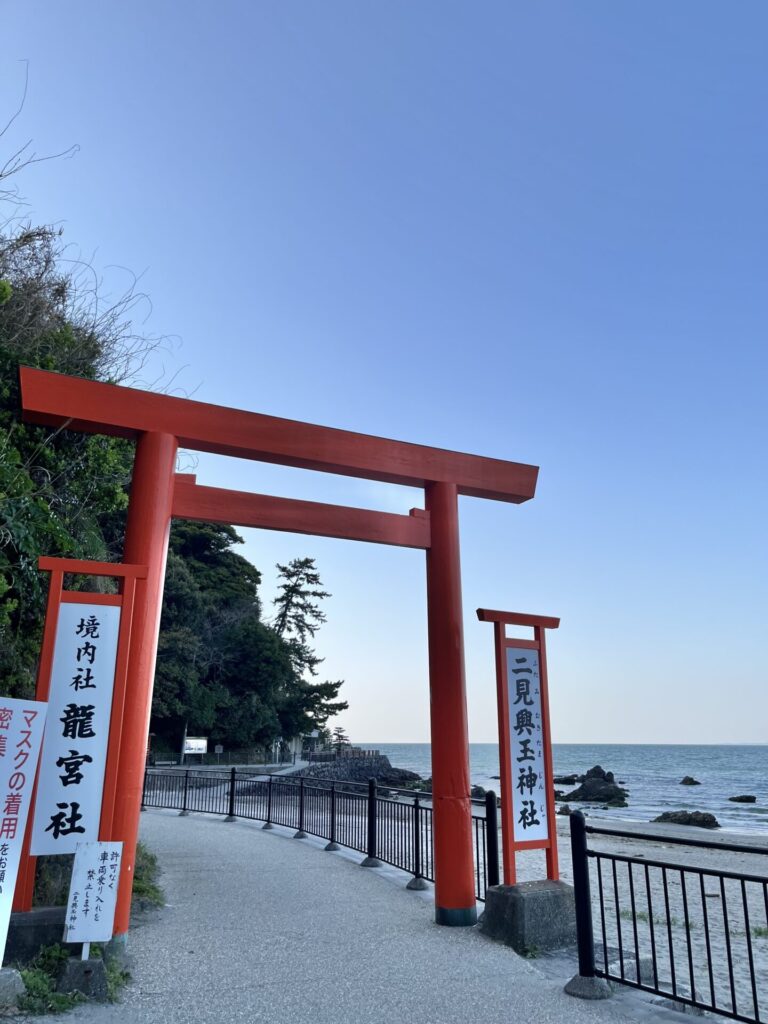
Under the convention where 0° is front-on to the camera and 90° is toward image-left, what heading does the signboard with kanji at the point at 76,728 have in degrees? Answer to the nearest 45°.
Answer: approximately 0°

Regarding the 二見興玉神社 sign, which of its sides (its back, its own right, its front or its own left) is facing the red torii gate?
right

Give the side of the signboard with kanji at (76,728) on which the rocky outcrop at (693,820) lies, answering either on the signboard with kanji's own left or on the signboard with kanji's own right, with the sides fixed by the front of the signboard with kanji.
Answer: on the signboard with kanji's own left

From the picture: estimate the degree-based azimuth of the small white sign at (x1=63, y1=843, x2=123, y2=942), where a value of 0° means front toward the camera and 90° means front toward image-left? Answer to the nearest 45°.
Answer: approximately 0°

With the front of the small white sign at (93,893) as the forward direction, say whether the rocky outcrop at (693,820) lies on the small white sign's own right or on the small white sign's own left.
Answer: on the small white sign's own left

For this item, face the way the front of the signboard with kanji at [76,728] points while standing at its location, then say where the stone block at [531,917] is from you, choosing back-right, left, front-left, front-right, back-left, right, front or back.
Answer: left

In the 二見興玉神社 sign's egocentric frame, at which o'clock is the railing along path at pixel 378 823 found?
The railing along path is roughly at 5 o'clock from the 二見興玉神社 sign.

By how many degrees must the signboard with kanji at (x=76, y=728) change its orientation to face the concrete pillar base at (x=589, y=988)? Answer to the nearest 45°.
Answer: approximately 90° to its left

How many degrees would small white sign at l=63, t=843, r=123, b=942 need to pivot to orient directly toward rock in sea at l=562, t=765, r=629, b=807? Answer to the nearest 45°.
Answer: approximately 135° to its left

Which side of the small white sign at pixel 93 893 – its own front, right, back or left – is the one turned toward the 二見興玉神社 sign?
left

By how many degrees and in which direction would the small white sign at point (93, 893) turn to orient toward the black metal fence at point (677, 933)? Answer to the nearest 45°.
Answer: approximately 90° to its left
